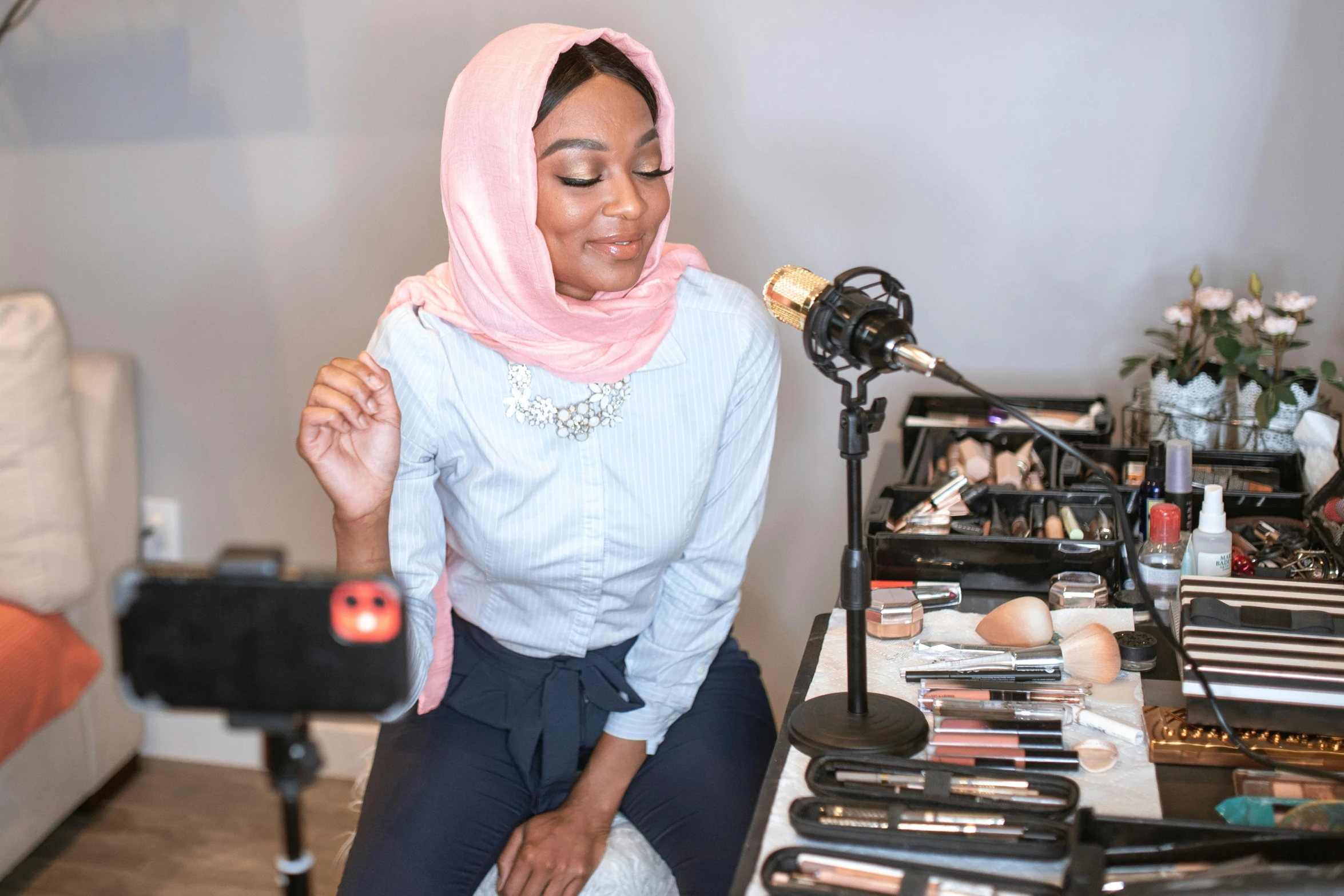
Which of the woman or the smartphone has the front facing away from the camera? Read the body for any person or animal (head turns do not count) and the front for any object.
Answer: the smartphone

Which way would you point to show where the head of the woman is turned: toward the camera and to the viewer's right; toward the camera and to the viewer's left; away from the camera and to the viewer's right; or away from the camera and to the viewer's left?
toward the camera and to the viewer's right

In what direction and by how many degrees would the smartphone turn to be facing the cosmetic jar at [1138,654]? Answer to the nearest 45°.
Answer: approximately 45° to its right

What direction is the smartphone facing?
away from the camera

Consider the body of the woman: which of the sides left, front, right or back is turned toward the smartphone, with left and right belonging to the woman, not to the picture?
front

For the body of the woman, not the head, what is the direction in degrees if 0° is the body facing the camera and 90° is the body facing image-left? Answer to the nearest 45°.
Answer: approximately 0°

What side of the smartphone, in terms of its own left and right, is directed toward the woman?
front

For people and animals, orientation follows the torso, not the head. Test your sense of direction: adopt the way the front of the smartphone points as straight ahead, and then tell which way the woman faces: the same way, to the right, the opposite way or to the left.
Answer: the opposite way
